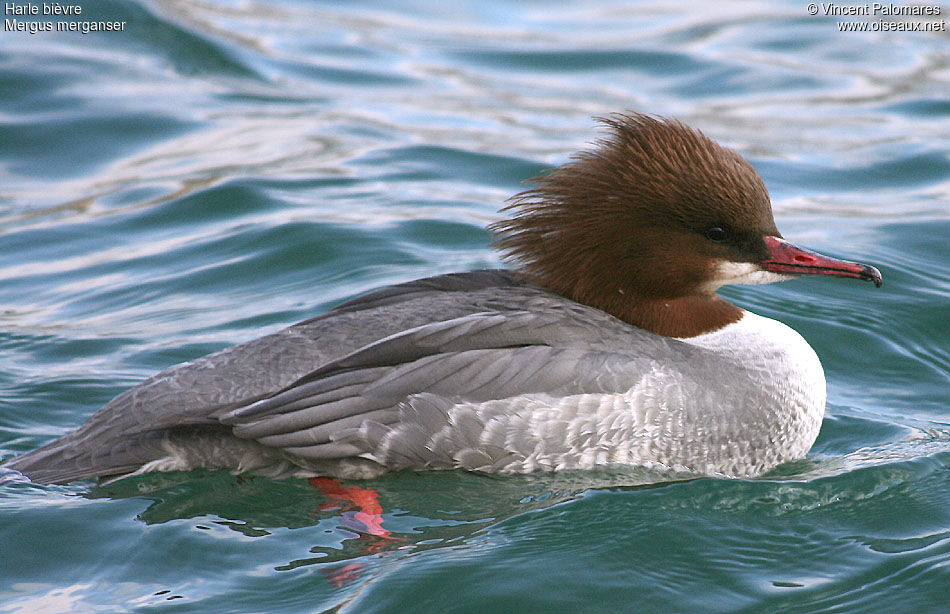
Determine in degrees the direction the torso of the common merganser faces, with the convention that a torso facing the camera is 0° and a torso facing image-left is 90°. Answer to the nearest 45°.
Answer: approximately 270°
